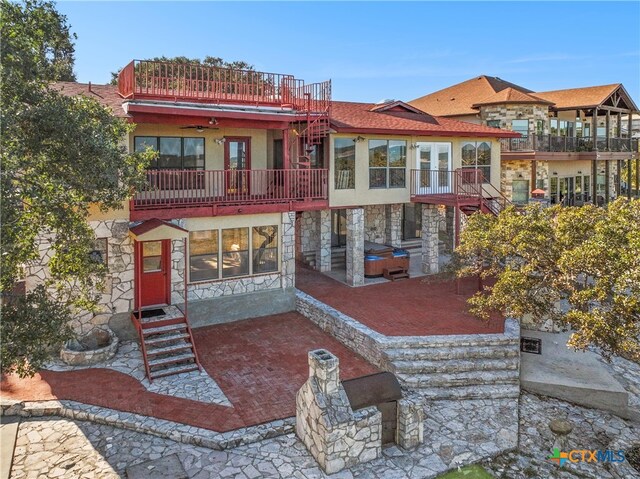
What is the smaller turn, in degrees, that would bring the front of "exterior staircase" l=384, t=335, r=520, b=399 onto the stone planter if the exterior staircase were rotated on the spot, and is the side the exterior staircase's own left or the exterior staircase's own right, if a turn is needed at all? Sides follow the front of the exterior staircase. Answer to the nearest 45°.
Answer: approximately 90° to the exterior staircase's own right

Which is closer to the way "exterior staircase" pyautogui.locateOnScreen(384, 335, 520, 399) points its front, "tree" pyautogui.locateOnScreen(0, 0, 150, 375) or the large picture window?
the tree

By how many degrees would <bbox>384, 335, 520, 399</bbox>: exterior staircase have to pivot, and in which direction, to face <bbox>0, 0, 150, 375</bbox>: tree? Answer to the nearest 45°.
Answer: approximately 45° to its right

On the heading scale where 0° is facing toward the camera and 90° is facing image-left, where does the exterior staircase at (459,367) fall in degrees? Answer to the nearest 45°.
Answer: approximately 0°
